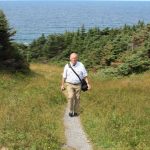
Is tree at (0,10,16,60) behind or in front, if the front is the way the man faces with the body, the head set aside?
behind

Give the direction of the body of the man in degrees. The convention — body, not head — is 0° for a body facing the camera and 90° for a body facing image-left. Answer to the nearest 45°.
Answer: approximately 0°
